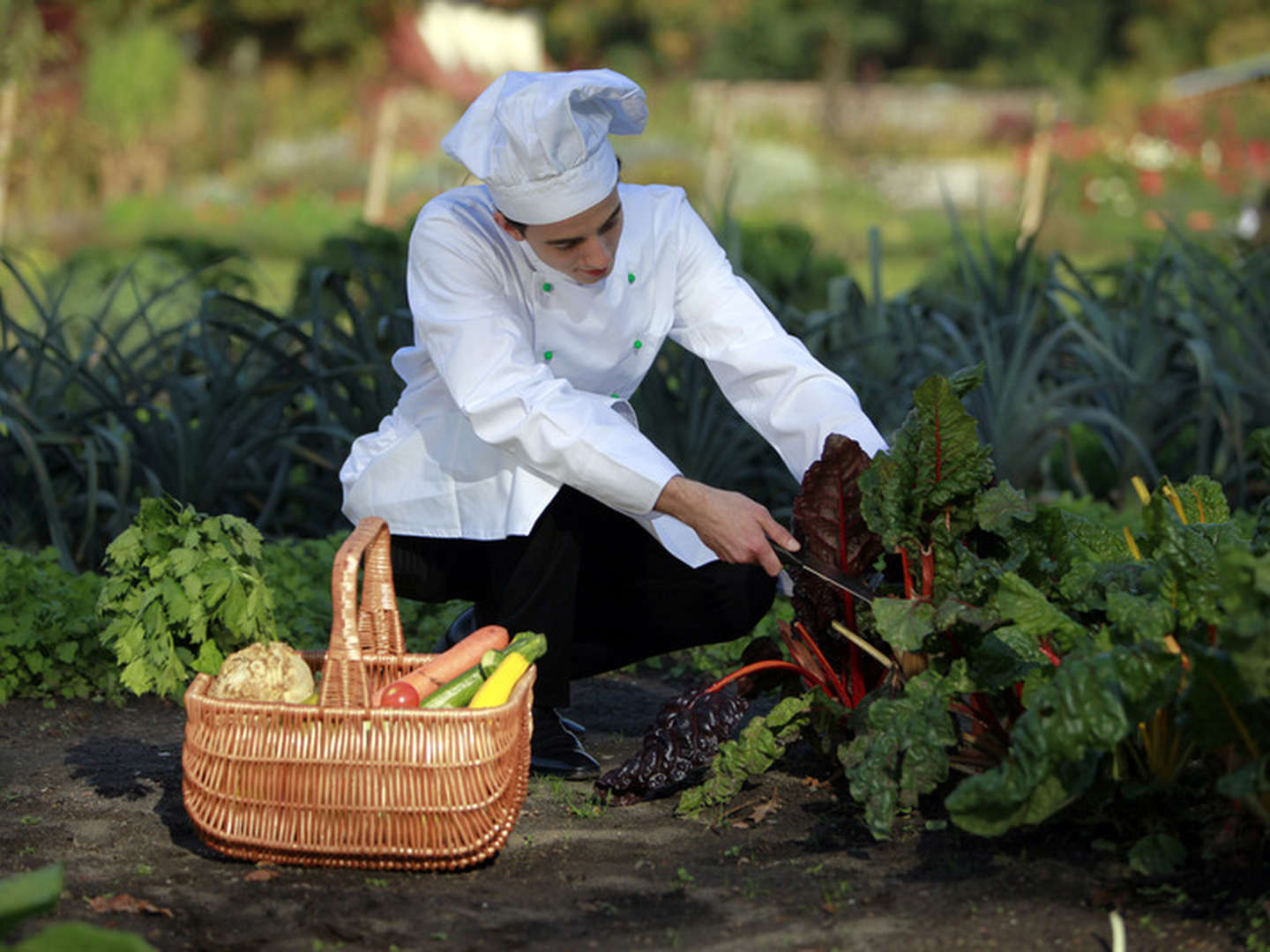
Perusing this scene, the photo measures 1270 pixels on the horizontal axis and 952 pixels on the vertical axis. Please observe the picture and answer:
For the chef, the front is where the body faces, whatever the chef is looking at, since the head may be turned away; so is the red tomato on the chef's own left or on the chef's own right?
on the chef's own right

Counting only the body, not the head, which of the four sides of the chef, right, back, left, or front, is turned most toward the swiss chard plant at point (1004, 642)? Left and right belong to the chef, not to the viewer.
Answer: front

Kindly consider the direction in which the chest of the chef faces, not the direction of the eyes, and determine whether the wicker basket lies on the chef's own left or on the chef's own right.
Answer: on the chef's own right

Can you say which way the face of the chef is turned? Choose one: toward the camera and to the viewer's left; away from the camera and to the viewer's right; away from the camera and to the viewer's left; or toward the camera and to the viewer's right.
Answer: toward the camera and to the viewer's right

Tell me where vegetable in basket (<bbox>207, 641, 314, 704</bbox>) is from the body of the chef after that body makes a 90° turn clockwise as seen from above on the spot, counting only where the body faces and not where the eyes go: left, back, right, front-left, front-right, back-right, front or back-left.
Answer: front

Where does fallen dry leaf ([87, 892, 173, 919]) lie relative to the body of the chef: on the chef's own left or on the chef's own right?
on the chef's own right

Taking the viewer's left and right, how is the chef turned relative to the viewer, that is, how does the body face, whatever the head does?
facing the viewer and to the right of the viewer
